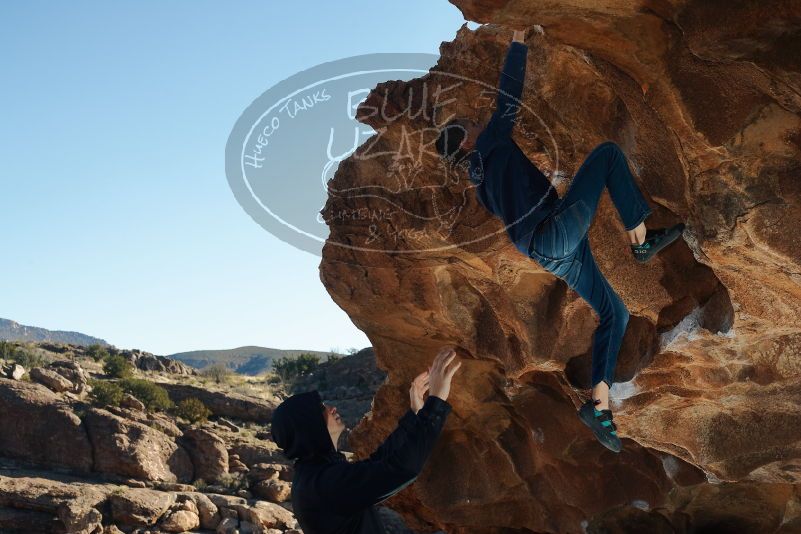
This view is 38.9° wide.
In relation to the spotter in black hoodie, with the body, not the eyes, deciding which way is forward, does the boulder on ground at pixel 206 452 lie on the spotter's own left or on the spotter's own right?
on the spotter's own left

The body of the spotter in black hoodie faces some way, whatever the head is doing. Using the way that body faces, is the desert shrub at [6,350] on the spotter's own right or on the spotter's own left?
on the spotter's own left

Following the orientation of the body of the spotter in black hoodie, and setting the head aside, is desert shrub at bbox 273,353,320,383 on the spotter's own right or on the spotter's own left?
on the spotter's own left

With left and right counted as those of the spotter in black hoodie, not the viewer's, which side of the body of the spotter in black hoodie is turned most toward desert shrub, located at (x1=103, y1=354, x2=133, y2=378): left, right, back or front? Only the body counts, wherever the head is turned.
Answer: left

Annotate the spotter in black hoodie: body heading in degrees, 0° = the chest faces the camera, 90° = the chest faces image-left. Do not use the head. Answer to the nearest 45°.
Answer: approximately 270°

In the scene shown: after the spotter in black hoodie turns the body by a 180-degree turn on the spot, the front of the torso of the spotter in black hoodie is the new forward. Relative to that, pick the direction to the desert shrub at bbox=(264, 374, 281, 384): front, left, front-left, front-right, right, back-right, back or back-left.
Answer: right

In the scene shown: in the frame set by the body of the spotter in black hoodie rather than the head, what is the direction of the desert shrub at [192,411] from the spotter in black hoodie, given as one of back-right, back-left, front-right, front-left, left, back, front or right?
left

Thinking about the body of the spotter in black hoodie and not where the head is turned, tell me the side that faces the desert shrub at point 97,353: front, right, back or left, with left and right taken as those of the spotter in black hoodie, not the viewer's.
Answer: left

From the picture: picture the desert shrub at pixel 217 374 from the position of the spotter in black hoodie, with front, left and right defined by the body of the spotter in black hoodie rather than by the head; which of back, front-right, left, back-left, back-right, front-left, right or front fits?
left
